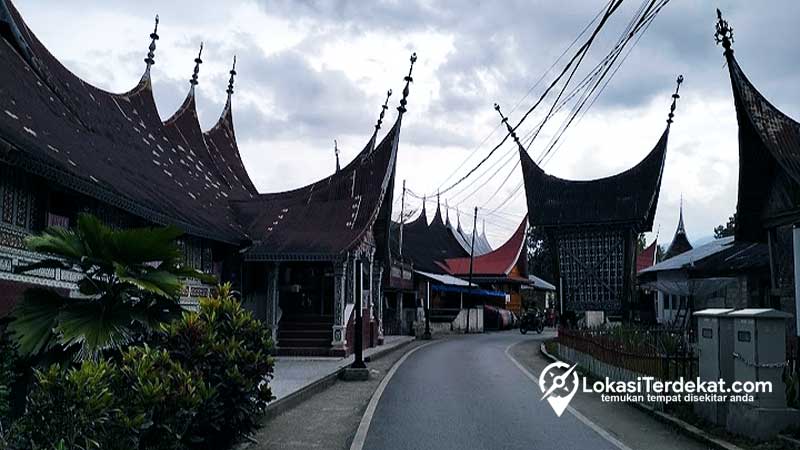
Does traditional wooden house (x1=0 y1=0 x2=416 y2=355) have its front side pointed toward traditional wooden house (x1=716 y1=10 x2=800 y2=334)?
yes

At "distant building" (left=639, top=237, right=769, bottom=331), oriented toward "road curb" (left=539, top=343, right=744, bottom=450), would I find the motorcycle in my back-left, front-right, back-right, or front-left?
back-right

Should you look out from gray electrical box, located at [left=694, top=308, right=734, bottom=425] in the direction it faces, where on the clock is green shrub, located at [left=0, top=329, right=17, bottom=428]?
The green shrub is roughly at 12 o'clock from the gray electrical box.

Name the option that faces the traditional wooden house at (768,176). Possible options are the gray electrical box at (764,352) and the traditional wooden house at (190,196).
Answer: the traditional wooden house at (190,196)

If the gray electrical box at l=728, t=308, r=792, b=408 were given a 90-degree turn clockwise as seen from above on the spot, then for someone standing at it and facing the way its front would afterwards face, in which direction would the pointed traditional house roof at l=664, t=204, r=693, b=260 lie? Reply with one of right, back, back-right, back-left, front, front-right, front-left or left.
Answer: front-right

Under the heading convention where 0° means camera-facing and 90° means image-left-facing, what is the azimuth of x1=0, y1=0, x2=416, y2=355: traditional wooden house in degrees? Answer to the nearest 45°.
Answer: approximately 315°

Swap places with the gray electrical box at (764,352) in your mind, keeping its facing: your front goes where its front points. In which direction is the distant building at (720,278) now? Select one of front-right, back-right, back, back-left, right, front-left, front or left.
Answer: back-right

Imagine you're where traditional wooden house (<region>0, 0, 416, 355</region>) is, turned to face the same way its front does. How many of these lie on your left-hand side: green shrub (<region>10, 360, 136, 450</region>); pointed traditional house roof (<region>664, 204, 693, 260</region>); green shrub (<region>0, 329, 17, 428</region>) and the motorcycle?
2

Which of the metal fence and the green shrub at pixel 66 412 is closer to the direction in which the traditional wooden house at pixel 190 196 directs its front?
the metal fence

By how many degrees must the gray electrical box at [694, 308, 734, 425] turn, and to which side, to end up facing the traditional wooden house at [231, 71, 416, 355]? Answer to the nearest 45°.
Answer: approximately 90° to its right

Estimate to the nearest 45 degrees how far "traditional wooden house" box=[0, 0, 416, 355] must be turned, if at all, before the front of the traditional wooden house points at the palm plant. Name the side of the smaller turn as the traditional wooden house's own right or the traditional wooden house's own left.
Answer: approximately 45° to the traditional wooden house's own right

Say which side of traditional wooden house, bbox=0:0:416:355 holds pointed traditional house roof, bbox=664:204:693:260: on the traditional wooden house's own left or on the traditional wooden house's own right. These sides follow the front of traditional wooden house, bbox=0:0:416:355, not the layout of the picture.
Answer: on the traditional wooden house's own left
